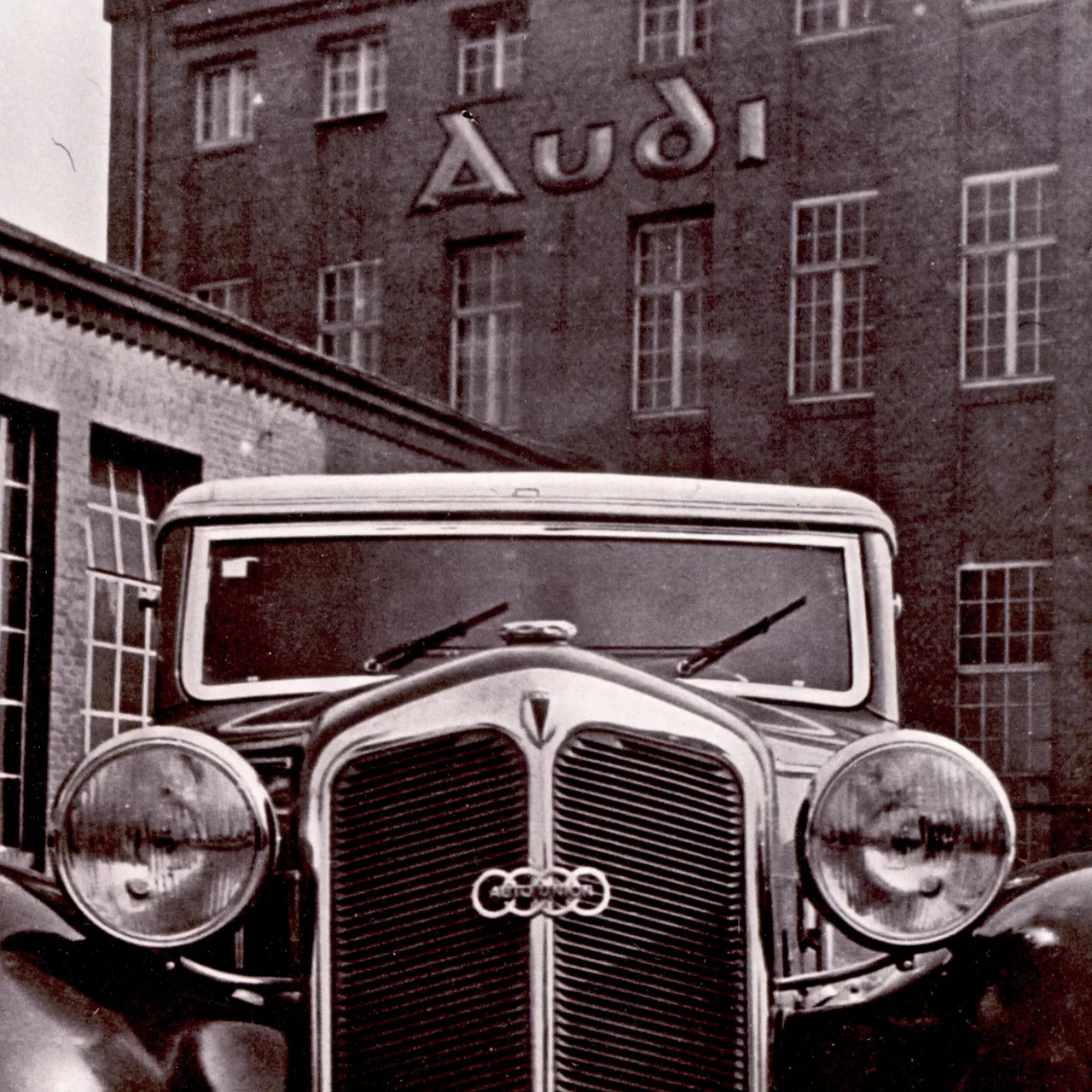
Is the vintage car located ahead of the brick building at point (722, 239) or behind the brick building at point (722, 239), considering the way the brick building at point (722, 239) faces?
ahead

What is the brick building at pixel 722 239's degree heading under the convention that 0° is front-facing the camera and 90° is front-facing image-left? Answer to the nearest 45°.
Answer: approximately 45°

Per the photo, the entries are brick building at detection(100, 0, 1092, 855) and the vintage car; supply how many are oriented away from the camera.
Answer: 0

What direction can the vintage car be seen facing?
toward the camera

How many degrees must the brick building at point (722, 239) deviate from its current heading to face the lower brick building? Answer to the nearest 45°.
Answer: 0° — it already faces it

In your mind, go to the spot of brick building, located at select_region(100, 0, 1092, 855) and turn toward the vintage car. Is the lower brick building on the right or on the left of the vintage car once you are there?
right

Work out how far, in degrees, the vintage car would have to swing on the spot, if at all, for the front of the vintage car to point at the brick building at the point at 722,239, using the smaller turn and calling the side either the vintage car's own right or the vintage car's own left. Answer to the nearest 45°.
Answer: approximately 180°
